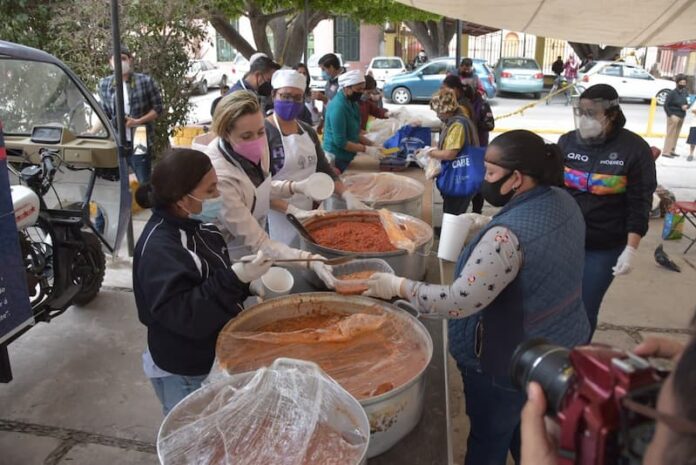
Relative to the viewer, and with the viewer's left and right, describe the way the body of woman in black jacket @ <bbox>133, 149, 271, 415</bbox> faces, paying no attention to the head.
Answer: facing to the right of the viewer

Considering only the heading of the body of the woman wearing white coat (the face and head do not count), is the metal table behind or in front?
in front

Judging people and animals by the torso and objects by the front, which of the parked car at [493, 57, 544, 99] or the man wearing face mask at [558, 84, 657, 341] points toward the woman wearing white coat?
the man wearing face mask

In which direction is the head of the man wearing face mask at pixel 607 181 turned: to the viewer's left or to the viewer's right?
to the viewer's left

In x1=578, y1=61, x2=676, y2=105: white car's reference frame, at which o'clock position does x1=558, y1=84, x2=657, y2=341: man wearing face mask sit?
The man wearing face mask is roughly at 3 o'clock from the white car.

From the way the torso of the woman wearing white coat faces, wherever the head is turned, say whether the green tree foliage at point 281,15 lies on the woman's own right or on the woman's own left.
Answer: on the woman's own left

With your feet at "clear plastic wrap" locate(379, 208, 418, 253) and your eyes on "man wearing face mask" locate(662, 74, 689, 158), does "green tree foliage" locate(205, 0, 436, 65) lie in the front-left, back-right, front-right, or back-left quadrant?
front-left

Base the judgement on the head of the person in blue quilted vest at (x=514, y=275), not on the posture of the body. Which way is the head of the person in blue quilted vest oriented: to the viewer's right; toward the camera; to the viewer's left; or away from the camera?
to the viewer's left

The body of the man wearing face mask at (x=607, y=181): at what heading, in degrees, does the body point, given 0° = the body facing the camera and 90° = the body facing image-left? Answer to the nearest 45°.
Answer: approximately 45°

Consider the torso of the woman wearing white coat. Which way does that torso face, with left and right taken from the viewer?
facing the viewer and to the right of the viewer

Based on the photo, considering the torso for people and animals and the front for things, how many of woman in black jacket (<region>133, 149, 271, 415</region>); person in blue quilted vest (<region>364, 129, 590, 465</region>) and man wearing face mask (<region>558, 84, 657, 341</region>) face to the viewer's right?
1

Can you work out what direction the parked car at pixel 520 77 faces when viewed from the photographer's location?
facing away from the viewer

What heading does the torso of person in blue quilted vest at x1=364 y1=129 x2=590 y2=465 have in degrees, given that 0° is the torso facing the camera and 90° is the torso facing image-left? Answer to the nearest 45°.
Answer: approximately 90°

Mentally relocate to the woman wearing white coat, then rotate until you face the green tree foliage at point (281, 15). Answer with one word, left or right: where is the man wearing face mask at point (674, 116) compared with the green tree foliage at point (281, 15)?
right

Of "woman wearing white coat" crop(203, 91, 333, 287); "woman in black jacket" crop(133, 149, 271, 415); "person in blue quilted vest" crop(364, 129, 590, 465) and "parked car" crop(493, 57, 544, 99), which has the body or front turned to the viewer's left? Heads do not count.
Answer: the person in blue quilted vest

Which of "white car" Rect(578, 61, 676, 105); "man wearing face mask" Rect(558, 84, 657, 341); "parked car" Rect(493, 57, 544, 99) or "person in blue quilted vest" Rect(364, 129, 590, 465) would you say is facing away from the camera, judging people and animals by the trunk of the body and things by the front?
the parked car

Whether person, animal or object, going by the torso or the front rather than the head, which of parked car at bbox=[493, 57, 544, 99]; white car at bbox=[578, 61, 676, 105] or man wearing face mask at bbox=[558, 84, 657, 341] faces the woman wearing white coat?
the man wearing face mask

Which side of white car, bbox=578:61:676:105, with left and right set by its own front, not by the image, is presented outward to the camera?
right
